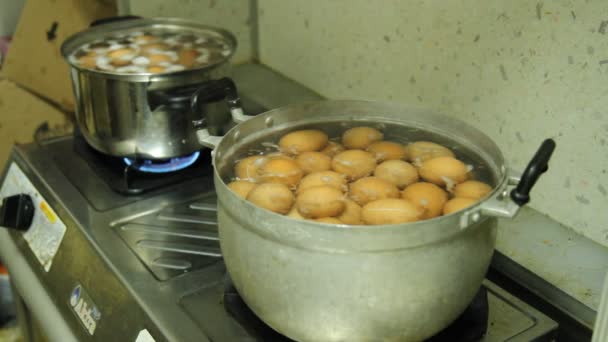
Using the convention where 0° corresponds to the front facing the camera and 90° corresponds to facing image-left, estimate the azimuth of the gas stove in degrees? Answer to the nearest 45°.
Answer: approximately 45°
